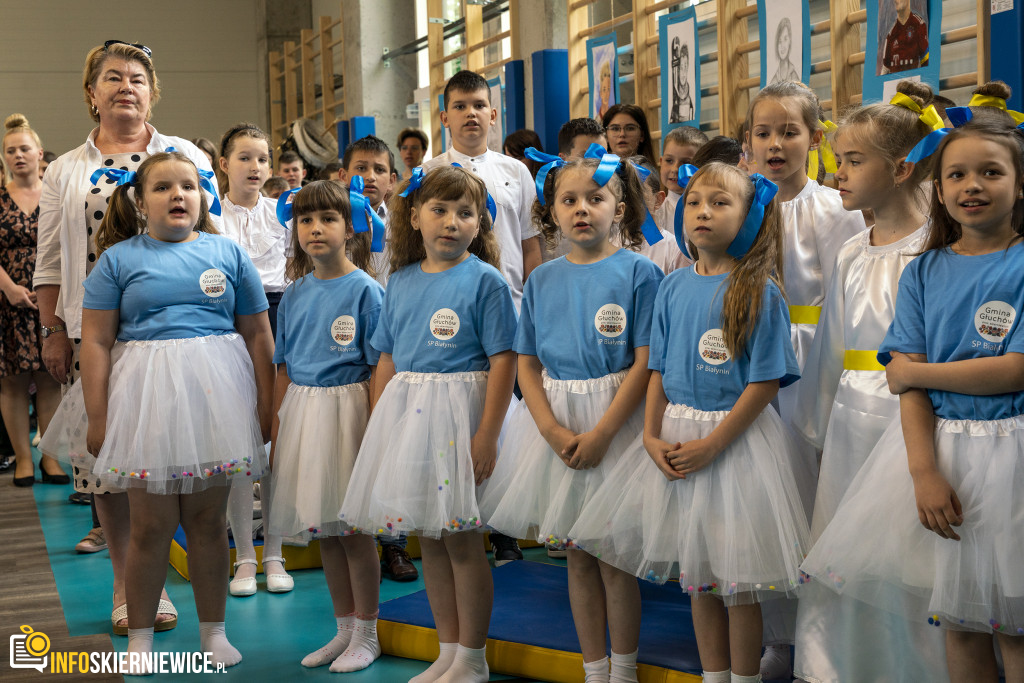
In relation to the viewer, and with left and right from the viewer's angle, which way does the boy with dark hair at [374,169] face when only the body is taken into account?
facing the viewer

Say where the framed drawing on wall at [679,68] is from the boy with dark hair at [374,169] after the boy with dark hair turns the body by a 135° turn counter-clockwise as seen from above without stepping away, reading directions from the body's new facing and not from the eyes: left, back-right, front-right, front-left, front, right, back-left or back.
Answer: front

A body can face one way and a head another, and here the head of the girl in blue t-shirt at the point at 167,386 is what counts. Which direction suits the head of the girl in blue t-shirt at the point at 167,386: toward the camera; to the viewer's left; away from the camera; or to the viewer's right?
toward the camera

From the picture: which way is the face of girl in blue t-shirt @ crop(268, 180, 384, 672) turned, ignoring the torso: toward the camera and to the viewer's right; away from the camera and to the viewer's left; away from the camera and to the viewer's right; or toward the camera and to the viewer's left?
toward the camera and to the viewer's left

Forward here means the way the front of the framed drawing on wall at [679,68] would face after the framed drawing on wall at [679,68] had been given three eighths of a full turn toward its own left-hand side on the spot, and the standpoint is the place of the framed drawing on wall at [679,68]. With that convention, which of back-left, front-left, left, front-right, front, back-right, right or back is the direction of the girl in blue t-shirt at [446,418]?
right

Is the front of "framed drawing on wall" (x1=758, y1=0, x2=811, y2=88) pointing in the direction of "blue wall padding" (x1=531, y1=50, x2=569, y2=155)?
no

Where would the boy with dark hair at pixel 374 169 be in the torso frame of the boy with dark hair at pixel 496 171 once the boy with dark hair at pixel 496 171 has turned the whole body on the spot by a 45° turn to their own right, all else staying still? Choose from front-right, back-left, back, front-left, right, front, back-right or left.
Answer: right

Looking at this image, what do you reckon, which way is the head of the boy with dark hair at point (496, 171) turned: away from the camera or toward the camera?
toward the camera

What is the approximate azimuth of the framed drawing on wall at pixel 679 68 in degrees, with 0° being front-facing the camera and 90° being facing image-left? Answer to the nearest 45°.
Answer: approximately 45°

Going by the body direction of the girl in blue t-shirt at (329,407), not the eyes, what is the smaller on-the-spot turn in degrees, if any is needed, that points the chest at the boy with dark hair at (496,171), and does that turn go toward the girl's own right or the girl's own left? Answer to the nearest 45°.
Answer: approximately 180°

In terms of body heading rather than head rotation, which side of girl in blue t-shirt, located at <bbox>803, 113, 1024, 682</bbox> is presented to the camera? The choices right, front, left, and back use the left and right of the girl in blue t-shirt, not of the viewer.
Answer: front

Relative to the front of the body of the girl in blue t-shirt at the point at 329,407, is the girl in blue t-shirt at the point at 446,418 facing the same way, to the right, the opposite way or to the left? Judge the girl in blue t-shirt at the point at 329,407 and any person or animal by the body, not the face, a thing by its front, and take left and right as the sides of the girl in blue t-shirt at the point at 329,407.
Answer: the same way

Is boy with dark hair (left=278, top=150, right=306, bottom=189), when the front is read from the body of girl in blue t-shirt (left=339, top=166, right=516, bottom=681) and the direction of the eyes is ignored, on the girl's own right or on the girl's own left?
on the girl's own right

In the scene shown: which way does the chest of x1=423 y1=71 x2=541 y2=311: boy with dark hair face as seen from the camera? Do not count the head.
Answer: toward the camera

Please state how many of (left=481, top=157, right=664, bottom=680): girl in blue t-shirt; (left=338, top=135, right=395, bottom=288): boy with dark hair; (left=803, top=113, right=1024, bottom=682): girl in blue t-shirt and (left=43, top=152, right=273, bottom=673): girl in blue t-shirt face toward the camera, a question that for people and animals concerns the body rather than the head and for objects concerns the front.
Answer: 4

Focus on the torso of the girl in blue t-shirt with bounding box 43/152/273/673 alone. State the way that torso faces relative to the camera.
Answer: toward the camera

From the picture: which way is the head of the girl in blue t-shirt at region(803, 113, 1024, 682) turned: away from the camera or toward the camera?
toward the camera

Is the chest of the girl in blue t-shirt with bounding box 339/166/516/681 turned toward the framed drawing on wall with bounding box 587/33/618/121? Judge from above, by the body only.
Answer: no

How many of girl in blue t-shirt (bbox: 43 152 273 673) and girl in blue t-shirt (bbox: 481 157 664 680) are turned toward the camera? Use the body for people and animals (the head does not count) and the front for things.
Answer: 2

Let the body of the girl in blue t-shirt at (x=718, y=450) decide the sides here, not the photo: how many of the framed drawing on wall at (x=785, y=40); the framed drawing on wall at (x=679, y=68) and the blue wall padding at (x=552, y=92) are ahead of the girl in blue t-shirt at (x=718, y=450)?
0

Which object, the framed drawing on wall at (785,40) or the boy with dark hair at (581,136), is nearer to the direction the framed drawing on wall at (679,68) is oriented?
the boy with dark hair

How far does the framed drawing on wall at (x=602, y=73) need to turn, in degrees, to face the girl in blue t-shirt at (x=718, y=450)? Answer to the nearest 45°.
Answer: approximately 45° to its left
